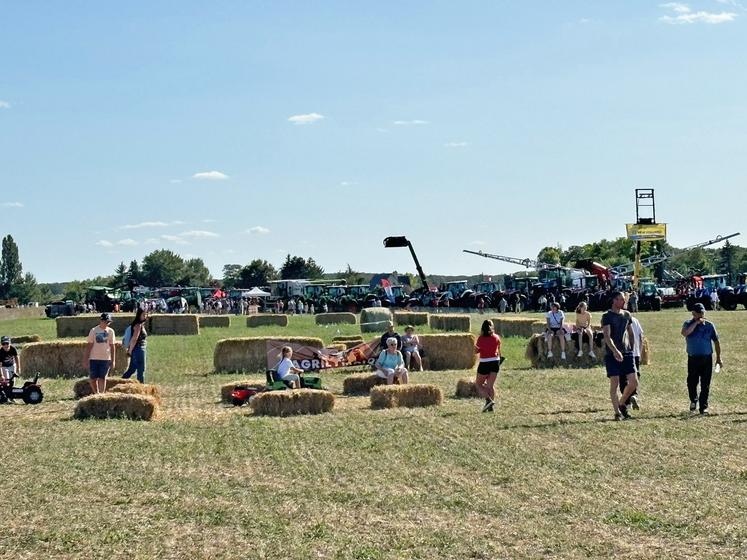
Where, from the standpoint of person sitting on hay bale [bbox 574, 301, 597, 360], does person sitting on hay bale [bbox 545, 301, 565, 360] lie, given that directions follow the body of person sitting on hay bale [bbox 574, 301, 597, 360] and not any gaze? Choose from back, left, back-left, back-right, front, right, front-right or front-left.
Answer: right

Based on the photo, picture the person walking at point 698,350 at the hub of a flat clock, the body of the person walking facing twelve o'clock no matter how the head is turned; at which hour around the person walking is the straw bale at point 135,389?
The straw bale is roughly at 3 o'clock from the person walking.

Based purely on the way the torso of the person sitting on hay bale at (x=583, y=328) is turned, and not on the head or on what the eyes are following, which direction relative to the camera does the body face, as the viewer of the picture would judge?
toward the camera

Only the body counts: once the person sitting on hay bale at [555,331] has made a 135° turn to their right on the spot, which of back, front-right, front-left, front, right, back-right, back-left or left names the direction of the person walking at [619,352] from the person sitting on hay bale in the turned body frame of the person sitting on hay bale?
back-left

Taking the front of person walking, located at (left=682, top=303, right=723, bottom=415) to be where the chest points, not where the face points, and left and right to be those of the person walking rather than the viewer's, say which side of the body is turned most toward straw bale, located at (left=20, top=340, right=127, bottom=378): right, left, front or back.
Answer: right

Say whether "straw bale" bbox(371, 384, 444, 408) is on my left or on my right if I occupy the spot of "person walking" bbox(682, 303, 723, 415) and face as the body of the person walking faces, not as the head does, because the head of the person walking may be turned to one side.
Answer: on my right

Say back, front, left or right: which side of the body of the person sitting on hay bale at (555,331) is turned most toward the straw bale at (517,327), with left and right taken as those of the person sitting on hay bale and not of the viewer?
back

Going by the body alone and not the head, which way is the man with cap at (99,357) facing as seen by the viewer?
toward the camera

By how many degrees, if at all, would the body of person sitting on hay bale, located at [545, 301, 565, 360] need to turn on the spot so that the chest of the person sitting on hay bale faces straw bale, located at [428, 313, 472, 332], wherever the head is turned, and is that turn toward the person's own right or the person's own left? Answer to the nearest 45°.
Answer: approximately 180°

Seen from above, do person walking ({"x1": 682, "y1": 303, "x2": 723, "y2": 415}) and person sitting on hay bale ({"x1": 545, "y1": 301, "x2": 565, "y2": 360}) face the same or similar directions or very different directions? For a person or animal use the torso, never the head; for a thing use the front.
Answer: same or similar directions

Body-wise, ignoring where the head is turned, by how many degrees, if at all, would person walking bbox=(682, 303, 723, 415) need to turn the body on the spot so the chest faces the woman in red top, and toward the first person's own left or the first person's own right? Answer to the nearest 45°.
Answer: approximately 90° to the first person's own right

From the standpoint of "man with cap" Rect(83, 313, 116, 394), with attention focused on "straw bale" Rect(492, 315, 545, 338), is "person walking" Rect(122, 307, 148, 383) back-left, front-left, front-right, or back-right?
front-left

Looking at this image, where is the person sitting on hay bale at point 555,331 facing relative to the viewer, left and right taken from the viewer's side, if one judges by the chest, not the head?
facing the viewer

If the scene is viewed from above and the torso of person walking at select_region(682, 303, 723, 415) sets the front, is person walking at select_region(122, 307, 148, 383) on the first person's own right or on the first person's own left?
on the first person's own right

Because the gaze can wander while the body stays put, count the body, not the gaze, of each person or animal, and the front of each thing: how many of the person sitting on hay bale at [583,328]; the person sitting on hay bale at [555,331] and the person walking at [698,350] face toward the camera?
3

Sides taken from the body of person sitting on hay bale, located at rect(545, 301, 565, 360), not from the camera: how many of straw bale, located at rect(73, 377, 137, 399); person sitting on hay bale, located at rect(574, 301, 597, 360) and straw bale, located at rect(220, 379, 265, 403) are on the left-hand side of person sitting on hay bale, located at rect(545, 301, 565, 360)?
1

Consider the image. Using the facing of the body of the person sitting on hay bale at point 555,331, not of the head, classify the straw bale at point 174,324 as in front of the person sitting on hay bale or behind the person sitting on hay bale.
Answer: behind

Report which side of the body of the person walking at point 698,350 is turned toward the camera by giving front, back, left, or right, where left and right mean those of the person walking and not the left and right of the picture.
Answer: front
